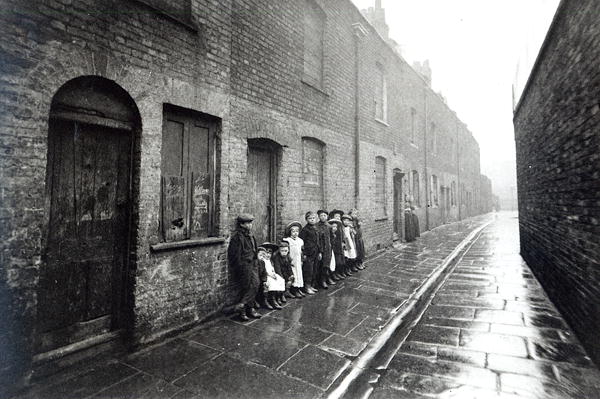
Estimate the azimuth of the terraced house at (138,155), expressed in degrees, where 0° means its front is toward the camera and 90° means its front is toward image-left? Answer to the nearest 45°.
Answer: approximately 315°

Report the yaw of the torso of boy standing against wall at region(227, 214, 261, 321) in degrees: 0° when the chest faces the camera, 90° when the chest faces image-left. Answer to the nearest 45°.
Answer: approximately 315°

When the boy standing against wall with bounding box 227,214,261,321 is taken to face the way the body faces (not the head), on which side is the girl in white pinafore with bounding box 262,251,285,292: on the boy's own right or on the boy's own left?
on the boy's own left

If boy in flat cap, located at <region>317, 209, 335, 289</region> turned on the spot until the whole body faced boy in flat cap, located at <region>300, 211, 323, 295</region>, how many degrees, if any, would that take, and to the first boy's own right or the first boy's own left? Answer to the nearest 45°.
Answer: approximately 90° to the first boy's own right

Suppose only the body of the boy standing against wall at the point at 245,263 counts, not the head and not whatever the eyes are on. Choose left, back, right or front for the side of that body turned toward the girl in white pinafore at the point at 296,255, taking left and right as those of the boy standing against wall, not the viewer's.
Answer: left

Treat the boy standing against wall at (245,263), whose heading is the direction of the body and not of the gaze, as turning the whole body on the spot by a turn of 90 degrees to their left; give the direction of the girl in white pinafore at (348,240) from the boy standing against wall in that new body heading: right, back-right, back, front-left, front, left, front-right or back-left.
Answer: front

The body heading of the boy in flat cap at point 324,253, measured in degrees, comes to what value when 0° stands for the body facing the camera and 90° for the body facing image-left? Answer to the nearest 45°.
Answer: approximately 315°

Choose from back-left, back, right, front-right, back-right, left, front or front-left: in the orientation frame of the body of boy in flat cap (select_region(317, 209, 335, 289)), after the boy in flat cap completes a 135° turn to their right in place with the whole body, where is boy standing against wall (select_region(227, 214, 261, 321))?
front-left

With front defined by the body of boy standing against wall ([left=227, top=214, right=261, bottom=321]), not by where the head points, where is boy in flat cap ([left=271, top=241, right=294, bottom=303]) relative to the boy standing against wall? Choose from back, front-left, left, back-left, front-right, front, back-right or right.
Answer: left
